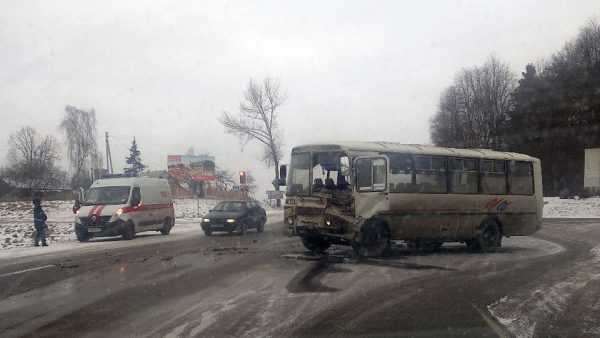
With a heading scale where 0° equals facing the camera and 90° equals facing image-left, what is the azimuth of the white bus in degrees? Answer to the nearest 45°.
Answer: approximately 45°

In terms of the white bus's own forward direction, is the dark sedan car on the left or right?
on its right

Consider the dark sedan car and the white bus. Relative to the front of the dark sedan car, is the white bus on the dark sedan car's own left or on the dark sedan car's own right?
on the dark sedan car's own left

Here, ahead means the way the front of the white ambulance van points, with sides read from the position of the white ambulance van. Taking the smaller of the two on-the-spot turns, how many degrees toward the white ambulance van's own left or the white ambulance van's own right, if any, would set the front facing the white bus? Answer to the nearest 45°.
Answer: approximately 90° to the white ambulance van's own left

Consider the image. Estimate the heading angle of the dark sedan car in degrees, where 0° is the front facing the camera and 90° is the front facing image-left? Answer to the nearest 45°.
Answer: approximately 45°

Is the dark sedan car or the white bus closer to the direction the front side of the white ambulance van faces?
the white bus

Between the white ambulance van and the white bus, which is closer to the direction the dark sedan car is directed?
the white ambulance van

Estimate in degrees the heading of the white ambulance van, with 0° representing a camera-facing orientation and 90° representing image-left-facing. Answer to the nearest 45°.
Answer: approximately 45°

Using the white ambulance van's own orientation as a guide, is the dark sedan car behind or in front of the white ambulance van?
behind
